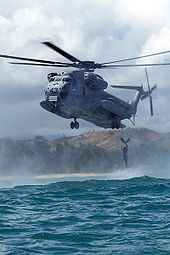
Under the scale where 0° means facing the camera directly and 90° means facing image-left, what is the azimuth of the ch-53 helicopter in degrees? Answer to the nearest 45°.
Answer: approximately 45°
